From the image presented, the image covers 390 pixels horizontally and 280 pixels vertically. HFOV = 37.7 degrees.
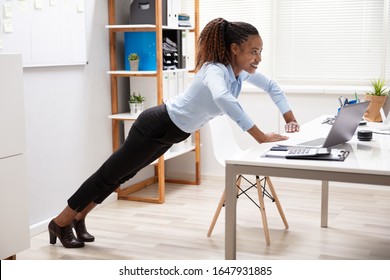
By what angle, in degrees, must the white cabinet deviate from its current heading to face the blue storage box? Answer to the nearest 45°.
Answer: approximately 90° to its left

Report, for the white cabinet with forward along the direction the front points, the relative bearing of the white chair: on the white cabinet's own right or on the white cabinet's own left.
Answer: on the white cabinet's own left

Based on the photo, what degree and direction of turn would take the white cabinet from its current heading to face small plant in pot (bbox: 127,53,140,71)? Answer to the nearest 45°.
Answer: approximately 90° to its left

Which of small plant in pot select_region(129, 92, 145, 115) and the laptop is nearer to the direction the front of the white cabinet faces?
the laptop

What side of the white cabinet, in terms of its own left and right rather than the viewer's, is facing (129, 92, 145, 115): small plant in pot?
left

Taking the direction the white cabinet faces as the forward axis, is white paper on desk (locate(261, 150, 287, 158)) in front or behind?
in front

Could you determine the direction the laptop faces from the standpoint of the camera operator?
facing away from the viewer and to the left of the viewer

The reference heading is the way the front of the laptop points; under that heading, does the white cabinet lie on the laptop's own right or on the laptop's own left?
on the laptop's own left

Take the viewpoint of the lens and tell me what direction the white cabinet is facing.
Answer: facing the viewer and to the right of the viewer

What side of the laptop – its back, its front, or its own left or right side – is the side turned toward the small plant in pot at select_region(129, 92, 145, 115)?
front

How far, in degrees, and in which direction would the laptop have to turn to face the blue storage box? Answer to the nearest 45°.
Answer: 0° — it already faces it

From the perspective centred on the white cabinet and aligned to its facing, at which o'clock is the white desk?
The white desk is roughly at 12 o'clock from the white cabinet.

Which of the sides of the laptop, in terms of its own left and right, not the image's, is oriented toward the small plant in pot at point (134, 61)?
front
